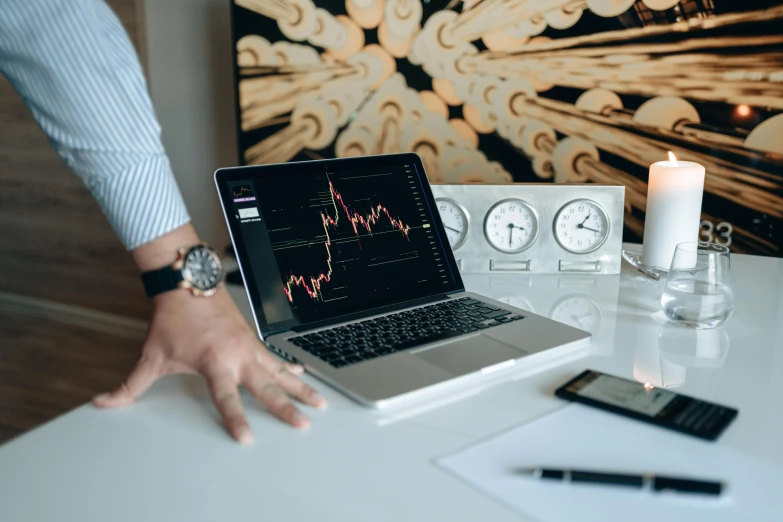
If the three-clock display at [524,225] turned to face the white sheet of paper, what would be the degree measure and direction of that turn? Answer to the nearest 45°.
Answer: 0° — it already faces it

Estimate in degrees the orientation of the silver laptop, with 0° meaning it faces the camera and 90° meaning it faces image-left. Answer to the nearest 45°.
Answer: approximately 315°

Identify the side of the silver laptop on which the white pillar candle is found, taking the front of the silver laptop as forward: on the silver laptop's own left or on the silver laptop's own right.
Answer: on the silver laptop's own left

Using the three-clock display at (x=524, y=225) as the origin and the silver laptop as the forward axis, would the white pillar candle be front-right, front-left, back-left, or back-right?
back-left

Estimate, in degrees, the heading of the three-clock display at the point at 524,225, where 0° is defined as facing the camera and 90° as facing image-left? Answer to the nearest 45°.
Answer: approximately 0°
